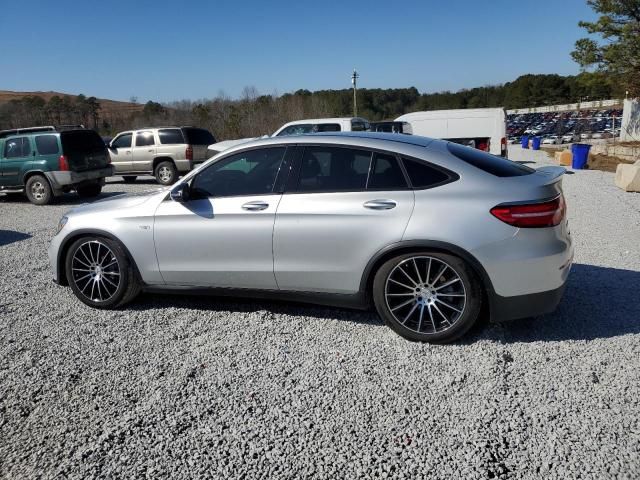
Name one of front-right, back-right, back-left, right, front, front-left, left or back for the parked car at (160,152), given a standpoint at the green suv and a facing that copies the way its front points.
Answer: right

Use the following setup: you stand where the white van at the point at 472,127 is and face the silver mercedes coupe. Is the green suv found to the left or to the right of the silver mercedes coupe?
right

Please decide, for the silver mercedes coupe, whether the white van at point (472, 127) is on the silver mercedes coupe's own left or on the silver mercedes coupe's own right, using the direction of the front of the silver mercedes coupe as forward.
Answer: on the silver mercedes coupe's own right

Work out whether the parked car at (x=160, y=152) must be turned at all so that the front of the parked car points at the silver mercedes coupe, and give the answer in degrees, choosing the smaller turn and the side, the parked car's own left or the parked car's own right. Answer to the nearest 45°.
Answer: approximately 135° to the parked car's own left

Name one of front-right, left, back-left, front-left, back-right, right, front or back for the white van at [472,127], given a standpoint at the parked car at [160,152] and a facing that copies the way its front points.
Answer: back-right

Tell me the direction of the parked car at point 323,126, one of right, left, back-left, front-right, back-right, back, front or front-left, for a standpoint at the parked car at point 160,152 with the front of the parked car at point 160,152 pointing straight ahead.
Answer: back

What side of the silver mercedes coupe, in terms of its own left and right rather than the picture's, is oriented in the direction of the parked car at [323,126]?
right

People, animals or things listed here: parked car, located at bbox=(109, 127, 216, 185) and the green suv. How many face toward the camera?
0

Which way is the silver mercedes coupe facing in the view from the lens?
facing to the left of the viewer

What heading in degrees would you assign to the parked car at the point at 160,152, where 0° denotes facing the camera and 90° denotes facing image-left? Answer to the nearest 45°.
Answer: approximately 135°
